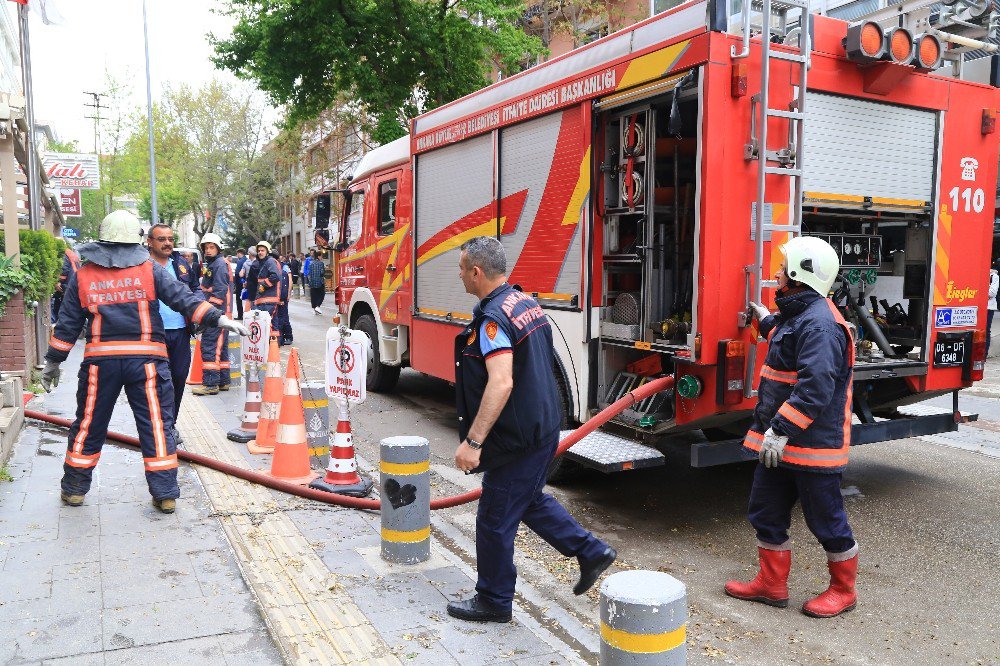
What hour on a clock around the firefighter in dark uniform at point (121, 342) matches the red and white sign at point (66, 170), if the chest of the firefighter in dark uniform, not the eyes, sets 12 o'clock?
The red and white sign is roughly at 12 o'clock from the firefighter in dark uniform.

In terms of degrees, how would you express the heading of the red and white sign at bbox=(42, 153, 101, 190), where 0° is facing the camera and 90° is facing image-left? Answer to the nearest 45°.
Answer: approximately 0°

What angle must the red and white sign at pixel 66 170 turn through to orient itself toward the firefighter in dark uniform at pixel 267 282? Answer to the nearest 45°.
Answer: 0° — it already faces them

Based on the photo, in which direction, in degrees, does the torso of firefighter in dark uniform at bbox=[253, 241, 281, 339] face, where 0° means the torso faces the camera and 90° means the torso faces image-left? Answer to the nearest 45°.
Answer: approximately 45°

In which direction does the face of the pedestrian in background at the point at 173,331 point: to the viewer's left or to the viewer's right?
to the viewer's right

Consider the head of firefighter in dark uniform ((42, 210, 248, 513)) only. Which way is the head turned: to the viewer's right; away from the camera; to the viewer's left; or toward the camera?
away from the camera

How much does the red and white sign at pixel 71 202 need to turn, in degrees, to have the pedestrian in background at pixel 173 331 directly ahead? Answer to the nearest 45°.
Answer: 0° — it already faces them

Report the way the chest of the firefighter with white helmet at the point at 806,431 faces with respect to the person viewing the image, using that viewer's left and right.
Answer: facing to the left of the viewer

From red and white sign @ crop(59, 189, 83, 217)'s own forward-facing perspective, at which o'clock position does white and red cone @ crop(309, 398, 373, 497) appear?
The white and red cone is roughly at 12 o'clock from the red and white sign.
